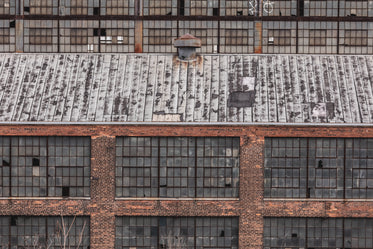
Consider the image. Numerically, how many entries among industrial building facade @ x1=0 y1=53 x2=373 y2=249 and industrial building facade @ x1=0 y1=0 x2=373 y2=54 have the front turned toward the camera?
2

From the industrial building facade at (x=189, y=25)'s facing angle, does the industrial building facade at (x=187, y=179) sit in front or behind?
in front

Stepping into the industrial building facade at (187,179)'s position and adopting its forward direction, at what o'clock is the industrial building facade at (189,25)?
the industrial building facade at (189,25) is roughly at 6 o'clock from the industrial building facade at (187,179).

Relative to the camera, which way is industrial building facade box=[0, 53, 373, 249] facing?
toward the camera

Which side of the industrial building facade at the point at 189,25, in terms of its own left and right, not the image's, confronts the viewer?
front
